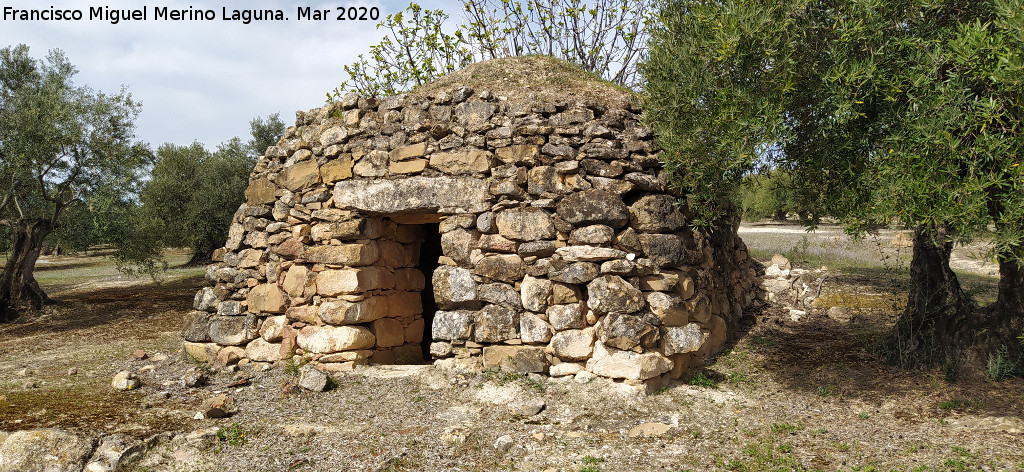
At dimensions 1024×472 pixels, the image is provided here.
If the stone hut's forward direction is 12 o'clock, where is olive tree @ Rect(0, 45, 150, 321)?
The olive tree is roughly at 3 o'clock from the stone hut.

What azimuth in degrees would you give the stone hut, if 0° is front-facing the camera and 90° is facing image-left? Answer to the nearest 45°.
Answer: approximately 45°

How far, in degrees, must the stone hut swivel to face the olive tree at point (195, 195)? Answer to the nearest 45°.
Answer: approximately 90° to its right

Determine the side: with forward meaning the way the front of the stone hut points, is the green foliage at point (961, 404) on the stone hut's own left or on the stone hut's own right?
on the stone hut's own left

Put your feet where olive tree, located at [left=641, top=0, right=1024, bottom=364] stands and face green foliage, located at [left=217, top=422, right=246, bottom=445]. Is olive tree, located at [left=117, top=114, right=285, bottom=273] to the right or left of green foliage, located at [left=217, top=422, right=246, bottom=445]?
right

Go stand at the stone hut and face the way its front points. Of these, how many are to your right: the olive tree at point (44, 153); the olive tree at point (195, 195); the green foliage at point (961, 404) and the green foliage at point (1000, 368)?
2
